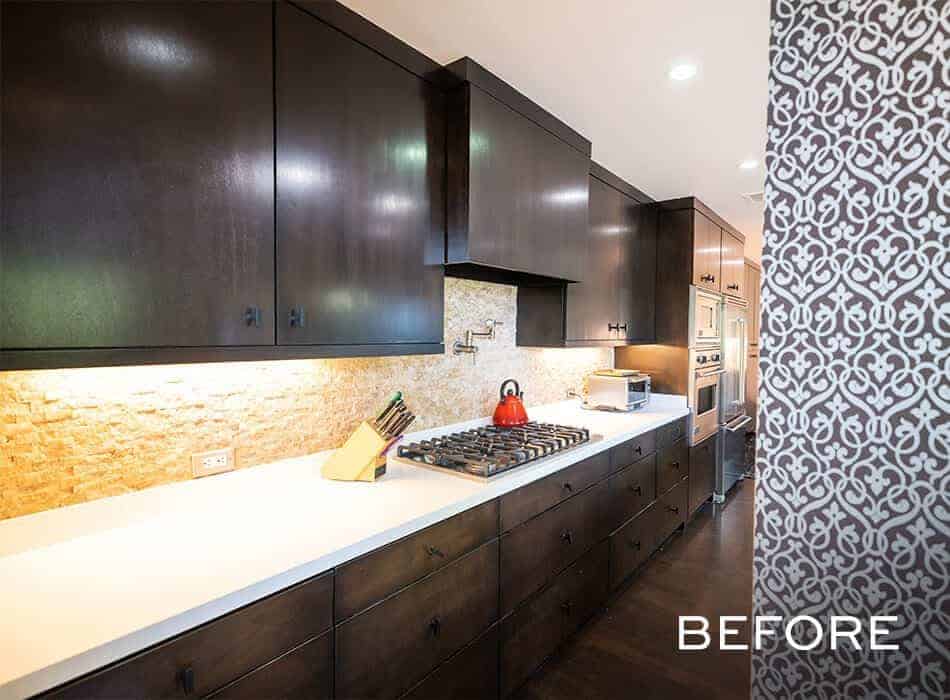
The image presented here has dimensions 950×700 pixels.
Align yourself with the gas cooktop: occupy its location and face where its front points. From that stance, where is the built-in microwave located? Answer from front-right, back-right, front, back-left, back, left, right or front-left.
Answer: left

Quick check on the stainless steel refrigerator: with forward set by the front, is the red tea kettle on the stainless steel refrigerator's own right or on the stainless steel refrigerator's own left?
on the stainless steel refrigerator's own right

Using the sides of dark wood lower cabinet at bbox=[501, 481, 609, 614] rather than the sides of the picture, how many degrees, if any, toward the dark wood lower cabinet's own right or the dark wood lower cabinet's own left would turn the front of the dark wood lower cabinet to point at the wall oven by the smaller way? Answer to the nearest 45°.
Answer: approximately 90° to the dark wood lower cabinet's own left

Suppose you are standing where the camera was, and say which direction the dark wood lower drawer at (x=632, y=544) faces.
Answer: facing the viewer and to the right of the viewer

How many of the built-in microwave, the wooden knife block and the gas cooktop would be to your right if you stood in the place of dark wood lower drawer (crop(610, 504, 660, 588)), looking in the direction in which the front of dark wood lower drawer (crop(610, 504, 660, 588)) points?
2

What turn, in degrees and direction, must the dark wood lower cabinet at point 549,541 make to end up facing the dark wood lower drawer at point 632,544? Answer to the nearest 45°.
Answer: approximately 90° to its left

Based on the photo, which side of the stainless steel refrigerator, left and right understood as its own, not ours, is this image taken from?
right

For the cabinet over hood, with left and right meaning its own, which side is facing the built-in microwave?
left

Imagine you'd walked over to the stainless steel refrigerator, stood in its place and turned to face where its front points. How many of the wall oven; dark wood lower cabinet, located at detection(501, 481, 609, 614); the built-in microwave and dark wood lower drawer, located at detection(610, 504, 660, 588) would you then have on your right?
4

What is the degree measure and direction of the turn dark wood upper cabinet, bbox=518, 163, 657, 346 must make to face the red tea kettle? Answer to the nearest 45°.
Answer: approximately 90° to its right

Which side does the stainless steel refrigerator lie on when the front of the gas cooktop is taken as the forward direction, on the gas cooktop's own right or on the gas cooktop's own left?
on the gas cooktop's own left
